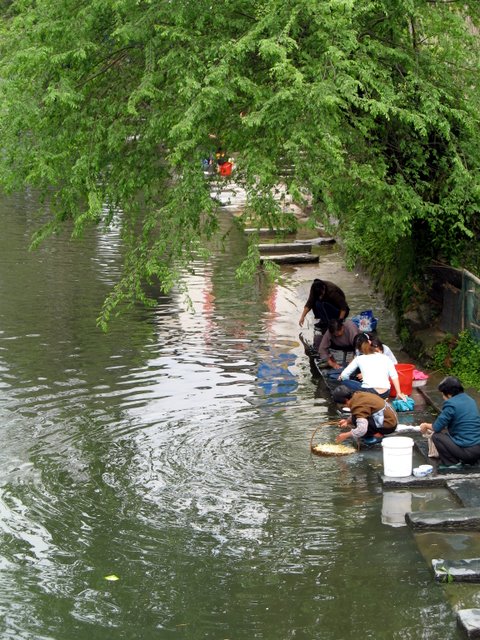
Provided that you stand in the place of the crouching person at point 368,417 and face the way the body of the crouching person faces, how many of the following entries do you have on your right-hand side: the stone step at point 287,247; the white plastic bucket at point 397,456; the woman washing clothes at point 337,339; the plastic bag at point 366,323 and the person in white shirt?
4

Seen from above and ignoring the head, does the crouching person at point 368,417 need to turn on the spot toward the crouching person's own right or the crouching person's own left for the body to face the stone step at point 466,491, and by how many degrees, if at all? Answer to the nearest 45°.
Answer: approximately 135° to the crouching person's own left

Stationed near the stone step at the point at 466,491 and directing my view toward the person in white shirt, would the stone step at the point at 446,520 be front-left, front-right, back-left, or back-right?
back-left

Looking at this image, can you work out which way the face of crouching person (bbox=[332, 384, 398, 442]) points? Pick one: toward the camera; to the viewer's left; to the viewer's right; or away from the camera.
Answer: to the viewer's left

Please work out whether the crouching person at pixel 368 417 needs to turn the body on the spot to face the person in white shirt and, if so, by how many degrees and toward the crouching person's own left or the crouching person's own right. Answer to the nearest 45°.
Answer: approximately 90° to the crouching person's own right

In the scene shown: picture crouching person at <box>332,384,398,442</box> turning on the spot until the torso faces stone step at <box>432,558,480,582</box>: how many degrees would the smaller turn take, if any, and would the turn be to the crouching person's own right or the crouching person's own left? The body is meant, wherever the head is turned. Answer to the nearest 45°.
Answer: approximately 90° to the crouching person's own left

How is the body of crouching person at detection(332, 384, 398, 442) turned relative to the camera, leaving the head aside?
to the viewer's left

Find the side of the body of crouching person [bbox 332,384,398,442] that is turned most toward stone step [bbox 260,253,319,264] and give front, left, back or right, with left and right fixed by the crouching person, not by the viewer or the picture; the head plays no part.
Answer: right

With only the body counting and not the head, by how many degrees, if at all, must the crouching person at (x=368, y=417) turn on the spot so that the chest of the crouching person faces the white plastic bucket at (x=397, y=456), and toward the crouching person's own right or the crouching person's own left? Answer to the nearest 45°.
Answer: approximately 90° to the crouching person's own left

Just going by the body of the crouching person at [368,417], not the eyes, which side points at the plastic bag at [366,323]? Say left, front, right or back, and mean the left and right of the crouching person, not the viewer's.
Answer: right

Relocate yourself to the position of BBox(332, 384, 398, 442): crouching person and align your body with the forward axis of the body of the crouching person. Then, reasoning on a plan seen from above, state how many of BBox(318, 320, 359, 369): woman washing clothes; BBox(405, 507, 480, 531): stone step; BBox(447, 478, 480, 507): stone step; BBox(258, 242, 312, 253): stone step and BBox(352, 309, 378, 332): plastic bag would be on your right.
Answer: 3

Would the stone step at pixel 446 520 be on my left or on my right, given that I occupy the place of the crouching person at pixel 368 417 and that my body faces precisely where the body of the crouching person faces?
on my left

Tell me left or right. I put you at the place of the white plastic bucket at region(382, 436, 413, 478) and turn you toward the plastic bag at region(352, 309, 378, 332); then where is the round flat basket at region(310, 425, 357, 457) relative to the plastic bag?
left
